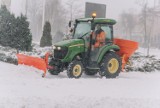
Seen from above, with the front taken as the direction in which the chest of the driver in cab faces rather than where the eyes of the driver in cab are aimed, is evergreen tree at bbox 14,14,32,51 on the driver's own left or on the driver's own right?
on the driver's own right

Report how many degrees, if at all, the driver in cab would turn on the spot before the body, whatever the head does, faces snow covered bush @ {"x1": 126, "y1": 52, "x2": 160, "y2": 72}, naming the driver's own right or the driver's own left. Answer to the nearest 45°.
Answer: approximately 180°

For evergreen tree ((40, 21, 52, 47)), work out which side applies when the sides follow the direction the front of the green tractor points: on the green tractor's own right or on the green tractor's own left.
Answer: on the green tractor's own right

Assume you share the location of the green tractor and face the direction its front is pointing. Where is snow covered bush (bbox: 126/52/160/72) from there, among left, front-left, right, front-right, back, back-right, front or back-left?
back

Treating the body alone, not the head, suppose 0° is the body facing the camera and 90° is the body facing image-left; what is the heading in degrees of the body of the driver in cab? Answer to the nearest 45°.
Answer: approximately 45°

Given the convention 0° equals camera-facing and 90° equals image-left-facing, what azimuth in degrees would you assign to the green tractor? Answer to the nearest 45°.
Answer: approximately 45°

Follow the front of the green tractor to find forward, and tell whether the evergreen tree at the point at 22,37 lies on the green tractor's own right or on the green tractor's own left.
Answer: on the green tractor's own right
